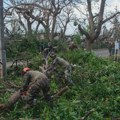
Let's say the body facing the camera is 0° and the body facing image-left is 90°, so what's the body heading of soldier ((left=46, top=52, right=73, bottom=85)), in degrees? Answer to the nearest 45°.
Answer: approximately 90°
